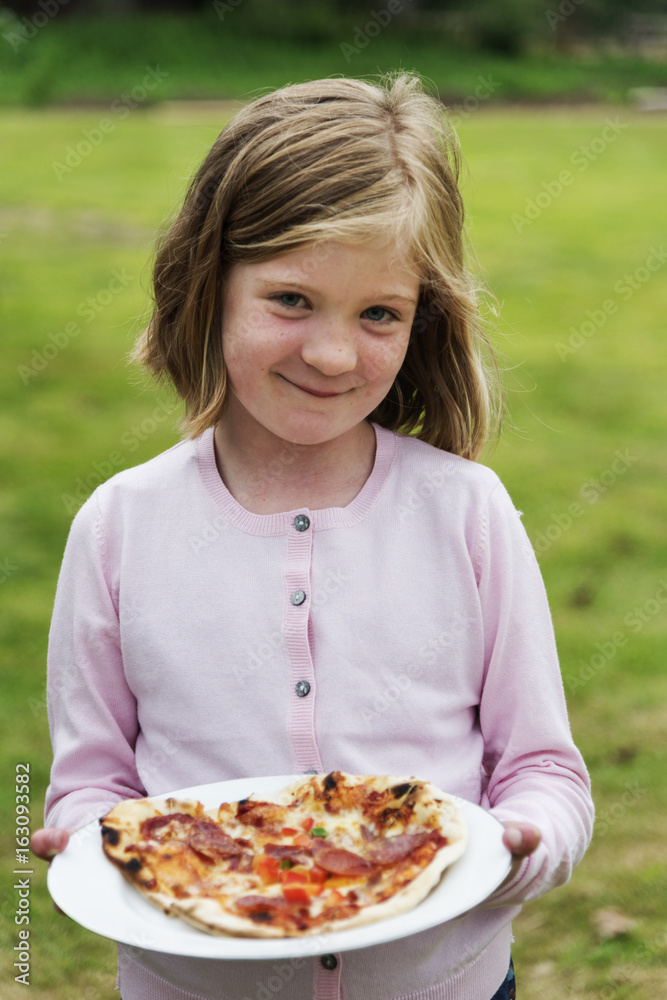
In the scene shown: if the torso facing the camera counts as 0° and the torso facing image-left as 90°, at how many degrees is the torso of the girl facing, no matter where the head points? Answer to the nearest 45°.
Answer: approximately 0°
